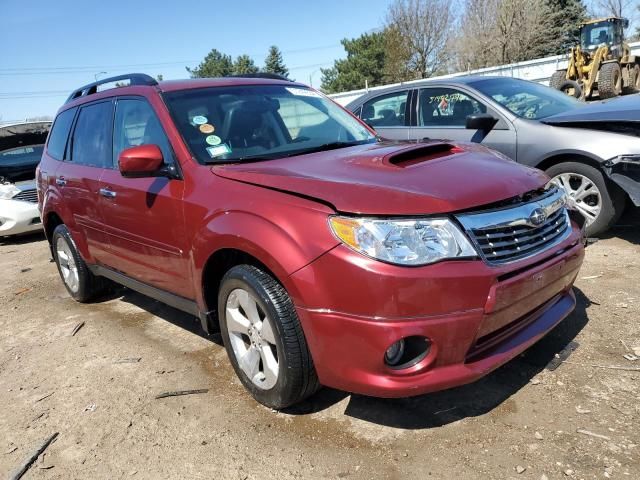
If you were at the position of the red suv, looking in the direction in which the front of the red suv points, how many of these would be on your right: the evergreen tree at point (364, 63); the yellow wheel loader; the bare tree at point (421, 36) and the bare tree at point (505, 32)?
0

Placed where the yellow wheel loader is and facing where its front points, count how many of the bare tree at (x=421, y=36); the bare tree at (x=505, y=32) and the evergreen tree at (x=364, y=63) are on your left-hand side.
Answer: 0

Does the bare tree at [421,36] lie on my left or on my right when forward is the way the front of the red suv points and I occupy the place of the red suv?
on my left

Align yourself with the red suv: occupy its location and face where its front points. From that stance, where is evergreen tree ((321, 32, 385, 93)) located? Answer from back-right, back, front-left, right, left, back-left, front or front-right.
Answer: back-left

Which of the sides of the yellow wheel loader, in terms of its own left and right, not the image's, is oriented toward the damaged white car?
front

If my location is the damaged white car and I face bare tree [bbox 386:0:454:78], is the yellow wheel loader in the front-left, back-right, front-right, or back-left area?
front-right

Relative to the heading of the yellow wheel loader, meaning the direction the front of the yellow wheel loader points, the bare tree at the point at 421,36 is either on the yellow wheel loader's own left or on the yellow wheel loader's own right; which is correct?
on the yellow wheel loader's own right

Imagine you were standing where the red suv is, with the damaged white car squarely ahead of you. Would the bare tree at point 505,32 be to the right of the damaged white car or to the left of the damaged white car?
right

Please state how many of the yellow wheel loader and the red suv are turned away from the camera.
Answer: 0

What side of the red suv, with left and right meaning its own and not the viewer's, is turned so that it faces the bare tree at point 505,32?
left

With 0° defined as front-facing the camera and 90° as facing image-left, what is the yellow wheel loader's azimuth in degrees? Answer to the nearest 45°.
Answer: approximately 45°

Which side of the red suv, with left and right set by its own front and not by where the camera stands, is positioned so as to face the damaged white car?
back

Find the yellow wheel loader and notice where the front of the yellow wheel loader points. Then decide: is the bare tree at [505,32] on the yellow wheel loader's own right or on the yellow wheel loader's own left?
on the yellow wheel loader's own right

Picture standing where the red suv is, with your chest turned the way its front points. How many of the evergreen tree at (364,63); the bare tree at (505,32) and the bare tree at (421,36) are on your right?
0

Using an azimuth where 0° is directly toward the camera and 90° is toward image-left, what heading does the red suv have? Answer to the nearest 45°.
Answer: approximately 315°

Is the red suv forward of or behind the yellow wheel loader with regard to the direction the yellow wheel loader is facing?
forward
